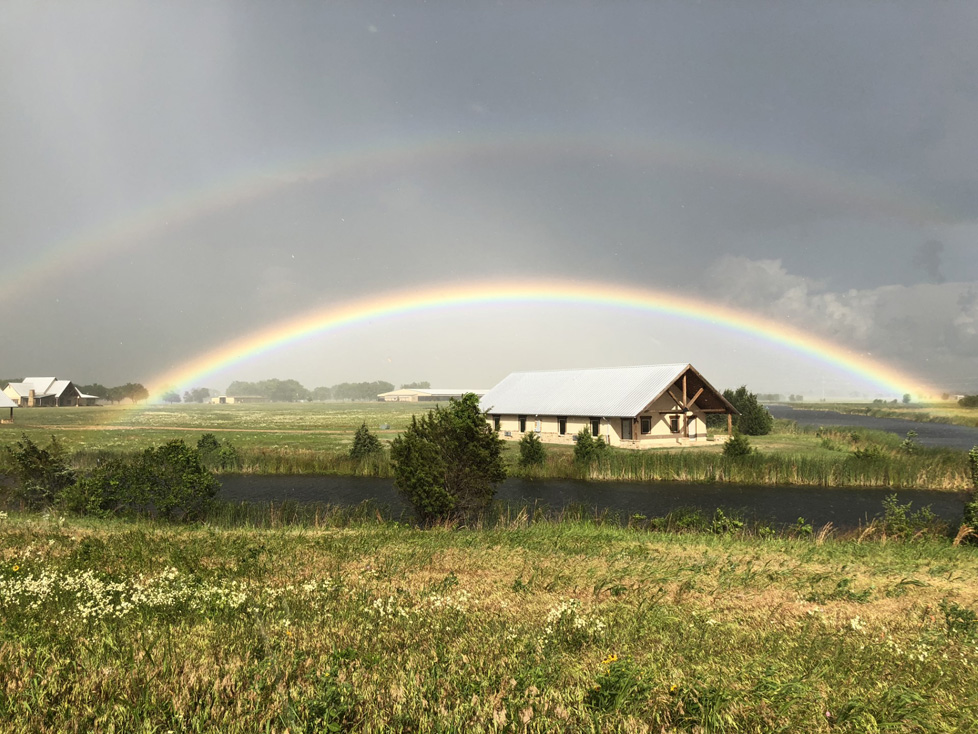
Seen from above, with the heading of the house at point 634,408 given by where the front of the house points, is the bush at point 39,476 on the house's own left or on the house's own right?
on the house's own right

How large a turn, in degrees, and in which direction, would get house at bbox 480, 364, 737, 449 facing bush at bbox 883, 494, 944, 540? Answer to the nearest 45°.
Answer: approximately 45° to its right

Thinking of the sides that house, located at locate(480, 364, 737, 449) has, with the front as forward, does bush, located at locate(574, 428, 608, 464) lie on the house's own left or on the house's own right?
on the house's own right

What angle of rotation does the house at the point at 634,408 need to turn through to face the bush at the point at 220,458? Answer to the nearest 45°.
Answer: approximately 90° to its right

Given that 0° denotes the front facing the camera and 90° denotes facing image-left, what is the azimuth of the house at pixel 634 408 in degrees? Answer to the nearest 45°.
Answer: approximately 315°

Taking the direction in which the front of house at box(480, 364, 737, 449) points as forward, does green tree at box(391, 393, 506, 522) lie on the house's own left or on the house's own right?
on the house's own right

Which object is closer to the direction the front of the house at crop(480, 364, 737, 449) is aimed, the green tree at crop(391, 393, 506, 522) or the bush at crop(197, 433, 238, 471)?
the green tree
